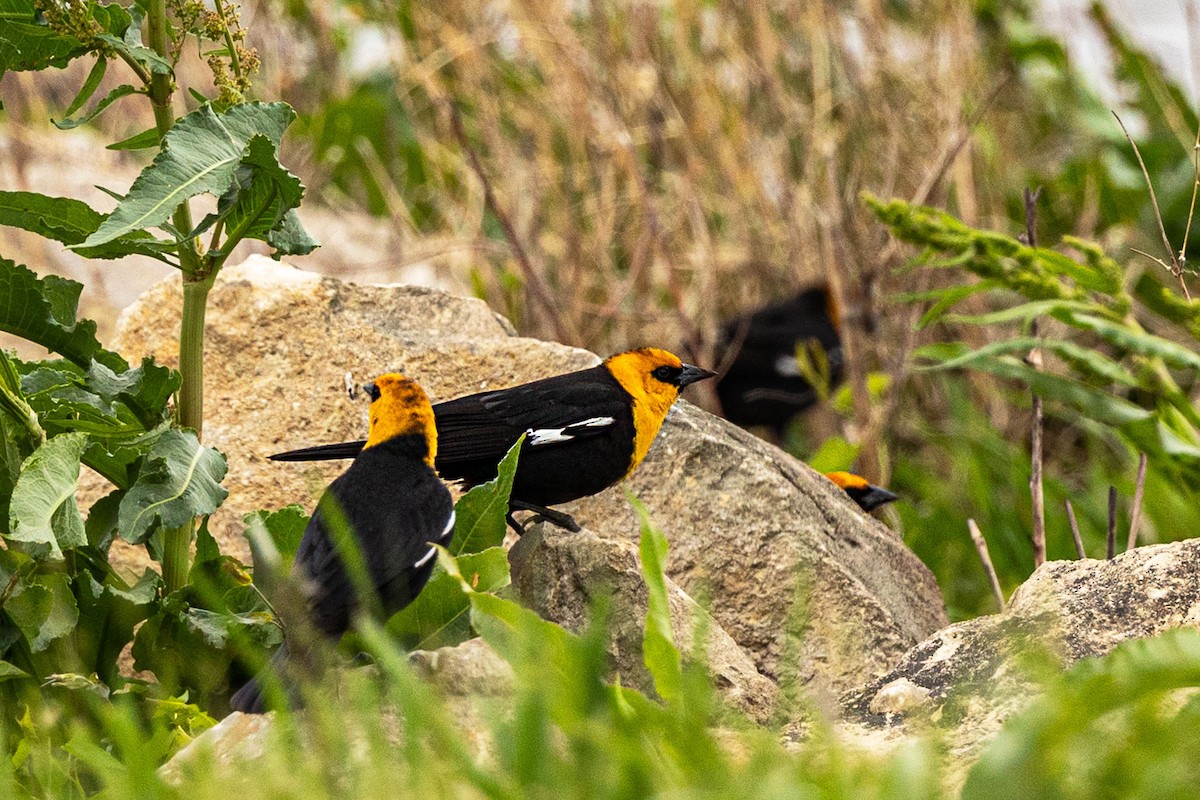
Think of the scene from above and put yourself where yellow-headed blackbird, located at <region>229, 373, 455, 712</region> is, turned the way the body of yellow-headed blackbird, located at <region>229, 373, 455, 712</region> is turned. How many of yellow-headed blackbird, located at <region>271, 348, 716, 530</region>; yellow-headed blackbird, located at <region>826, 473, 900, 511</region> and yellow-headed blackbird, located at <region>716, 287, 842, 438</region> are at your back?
0

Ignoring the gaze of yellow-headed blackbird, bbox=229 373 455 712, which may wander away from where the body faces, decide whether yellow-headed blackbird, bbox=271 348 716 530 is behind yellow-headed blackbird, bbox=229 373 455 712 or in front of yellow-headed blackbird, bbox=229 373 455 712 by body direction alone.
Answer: in front

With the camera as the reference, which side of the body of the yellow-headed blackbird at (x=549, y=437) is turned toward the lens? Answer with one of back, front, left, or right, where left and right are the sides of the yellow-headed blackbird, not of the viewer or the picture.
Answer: right

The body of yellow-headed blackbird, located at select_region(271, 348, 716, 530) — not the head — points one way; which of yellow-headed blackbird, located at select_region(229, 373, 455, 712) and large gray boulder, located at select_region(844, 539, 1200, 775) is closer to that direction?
the large gray boulder

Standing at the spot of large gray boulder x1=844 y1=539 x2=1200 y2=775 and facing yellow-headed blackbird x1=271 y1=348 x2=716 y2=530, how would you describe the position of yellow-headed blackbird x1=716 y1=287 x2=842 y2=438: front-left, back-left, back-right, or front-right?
front-right

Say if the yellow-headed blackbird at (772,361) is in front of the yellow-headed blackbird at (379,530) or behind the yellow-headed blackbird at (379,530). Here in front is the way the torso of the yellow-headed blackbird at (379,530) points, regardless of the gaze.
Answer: in front

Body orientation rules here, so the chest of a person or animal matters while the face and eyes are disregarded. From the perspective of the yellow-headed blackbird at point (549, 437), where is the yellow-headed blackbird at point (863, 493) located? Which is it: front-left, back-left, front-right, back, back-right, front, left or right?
front-left

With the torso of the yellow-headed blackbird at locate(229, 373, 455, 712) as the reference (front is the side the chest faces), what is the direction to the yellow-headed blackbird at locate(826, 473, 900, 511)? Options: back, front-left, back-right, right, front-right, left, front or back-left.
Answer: front

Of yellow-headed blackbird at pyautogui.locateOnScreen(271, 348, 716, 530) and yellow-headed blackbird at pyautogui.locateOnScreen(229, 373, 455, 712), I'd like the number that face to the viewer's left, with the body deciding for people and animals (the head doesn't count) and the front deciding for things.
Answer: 0

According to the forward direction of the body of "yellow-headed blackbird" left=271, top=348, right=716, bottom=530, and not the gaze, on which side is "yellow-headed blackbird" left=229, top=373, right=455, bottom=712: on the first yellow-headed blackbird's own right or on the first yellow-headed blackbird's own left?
on the first yellow-headed blackbird's own right

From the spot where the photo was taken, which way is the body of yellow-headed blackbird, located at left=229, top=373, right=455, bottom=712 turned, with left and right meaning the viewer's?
facing away from the viewer and to the right of the viewer

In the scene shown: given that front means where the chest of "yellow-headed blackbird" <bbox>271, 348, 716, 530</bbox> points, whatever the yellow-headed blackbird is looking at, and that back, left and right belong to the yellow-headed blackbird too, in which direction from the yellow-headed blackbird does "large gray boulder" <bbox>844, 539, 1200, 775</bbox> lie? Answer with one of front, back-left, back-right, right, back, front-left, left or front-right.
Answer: front-right
